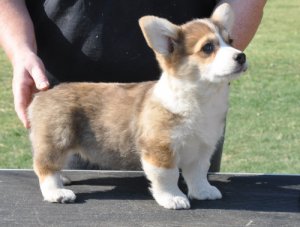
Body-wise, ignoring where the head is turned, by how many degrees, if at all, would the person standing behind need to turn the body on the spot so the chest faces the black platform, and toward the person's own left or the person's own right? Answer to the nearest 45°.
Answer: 0° — they already face it

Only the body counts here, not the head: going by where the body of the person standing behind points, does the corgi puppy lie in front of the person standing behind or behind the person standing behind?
in front

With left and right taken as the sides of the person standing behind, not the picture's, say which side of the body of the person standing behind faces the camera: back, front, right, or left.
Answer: front
